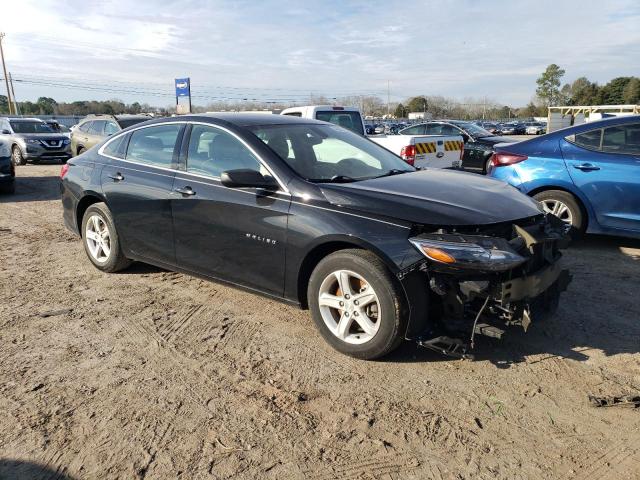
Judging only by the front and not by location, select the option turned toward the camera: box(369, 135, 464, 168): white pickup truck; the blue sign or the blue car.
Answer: the blue sign

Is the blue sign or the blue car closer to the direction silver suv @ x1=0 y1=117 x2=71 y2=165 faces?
the blue car

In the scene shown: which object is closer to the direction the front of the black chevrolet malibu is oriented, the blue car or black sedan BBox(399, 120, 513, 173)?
the blue car

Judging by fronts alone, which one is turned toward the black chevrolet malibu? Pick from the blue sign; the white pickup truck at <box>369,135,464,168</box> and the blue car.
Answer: the blue sign

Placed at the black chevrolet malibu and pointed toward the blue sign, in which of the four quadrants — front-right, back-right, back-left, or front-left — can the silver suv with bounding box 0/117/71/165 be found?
front-left

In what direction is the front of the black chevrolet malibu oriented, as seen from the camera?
facing the viewer and to the right of the viewer

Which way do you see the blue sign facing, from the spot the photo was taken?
facing the viewer

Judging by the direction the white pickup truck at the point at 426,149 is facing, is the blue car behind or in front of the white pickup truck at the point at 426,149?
behind

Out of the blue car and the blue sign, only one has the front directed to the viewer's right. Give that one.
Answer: the blue car

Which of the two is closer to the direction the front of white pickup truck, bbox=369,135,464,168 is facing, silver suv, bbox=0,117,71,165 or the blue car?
the silver suv

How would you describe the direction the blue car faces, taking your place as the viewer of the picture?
facing to the right of the viewer

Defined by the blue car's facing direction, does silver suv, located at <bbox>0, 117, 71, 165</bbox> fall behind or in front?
behind

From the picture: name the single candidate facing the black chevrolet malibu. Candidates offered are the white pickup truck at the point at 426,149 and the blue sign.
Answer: the blue sign

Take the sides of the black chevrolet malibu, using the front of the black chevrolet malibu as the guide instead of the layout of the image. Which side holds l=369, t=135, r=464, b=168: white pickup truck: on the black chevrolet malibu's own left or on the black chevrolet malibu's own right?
on the black chevrolet malibu's own left

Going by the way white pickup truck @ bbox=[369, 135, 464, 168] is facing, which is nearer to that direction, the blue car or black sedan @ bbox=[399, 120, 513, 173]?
the black sedan
